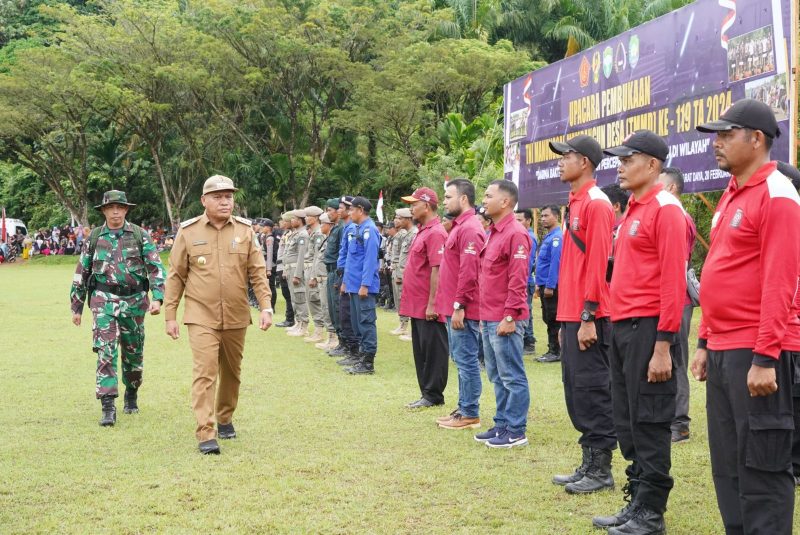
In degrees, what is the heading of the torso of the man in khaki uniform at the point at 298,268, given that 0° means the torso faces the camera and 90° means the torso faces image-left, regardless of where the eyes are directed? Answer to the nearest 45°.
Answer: approximately 90°

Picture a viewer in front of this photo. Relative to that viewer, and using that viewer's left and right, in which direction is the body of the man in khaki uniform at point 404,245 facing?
facing to the left of the viewer

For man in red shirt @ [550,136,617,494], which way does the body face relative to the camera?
to the viewer's left

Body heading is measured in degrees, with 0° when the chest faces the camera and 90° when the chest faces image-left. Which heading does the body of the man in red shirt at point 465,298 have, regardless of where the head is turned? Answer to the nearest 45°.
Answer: approximately 90°

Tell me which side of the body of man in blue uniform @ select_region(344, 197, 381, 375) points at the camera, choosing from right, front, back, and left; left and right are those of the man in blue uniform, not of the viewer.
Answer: left

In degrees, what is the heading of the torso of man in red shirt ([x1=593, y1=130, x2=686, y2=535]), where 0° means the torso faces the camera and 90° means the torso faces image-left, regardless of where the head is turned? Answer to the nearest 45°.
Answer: approximately 90°

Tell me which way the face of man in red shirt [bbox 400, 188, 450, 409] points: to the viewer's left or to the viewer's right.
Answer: to the viewer's left

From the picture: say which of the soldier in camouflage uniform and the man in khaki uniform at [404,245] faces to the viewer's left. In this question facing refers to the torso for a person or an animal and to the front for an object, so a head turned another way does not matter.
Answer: the man in khaki uniform

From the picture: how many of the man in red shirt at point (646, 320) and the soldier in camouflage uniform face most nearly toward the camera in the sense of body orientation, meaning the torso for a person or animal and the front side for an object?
1

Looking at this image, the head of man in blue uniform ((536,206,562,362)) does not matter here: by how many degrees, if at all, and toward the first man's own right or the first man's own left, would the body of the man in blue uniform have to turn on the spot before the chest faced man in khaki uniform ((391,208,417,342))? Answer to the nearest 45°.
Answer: approximately 45° to the first man's own right

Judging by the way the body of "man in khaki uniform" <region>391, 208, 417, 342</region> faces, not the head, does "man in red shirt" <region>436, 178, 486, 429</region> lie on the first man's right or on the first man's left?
on the first man's left

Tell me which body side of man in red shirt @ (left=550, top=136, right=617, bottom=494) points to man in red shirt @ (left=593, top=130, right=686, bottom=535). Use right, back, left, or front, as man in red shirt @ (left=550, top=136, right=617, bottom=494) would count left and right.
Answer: left

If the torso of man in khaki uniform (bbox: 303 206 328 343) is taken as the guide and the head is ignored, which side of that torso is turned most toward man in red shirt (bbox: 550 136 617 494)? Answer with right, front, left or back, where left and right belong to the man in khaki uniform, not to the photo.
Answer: left
